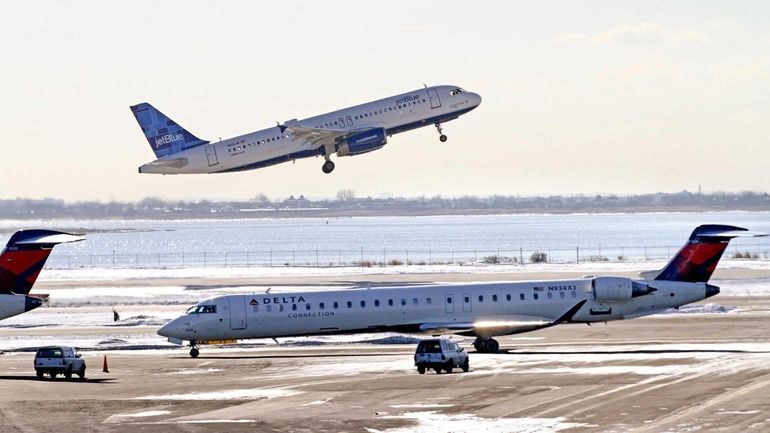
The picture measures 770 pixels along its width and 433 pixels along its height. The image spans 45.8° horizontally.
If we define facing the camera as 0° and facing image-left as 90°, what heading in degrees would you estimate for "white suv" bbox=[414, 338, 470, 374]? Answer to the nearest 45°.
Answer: approximately 225°
